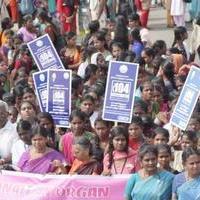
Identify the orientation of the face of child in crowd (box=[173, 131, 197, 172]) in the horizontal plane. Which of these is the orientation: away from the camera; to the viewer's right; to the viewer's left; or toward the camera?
toward the camera

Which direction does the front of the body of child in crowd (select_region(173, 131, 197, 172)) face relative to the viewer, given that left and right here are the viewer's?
facing the viewer and to the left of the viewer

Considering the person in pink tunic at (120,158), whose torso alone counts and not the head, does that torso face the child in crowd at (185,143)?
no

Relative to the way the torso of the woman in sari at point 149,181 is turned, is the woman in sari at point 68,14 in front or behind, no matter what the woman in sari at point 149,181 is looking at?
behind

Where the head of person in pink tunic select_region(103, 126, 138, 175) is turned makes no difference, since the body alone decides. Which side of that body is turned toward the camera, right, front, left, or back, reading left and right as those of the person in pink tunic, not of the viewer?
front

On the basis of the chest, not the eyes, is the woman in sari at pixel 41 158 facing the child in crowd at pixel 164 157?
no

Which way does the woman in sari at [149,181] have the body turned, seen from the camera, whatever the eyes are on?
toward the camera

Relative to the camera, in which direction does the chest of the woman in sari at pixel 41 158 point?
toward the camera

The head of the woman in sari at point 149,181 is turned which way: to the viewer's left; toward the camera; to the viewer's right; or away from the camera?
toward the camera

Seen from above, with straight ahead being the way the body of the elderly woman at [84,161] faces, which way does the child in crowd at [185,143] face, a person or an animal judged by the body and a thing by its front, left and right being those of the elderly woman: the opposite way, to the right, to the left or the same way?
the same way

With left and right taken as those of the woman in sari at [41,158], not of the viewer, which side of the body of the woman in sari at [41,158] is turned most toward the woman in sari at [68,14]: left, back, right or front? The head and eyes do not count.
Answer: back
